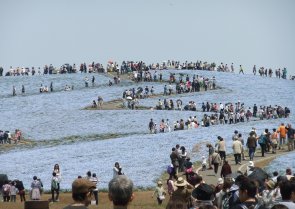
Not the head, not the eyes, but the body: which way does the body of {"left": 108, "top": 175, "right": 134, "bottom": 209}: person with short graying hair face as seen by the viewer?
away from the camera

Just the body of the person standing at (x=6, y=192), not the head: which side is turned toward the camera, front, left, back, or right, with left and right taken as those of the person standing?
back

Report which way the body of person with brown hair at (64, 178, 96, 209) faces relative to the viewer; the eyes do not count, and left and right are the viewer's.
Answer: facing away from the viewer and to the right of the viewer
